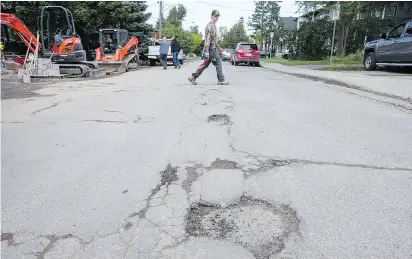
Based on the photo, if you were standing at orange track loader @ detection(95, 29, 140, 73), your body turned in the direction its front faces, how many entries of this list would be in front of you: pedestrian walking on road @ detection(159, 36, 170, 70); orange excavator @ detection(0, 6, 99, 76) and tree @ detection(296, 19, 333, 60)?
1

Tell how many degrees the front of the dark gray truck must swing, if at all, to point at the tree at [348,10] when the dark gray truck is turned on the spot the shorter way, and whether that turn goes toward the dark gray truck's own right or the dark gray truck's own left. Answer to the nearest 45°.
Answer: approximately 90° to the dark gray truck's own right

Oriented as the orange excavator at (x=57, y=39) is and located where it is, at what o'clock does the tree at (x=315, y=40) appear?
The tree is roughly at 5 o'clock from the orange excavator.

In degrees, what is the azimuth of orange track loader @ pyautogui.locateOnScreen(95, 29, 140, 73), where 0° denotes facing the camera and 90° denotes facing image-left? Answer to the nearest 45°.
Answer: approximately 45°

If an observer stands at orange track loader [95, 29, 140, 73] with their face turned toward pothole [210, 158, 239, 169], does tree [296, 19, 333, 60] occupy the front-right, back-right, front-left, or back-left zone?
back-left

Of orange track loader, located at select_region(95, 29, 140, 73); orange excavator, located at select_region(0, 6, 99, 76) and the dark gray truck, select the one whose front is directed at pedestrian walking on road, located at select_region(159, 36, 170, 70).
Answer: the dark gray truck

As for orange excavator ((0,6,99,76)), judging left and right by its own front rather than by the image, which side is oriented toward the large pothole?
left

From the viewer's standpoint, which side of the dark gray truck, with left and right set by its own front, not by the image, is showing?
left

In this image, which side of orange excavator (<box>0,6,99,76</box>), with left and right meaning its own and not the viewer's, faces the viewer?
left

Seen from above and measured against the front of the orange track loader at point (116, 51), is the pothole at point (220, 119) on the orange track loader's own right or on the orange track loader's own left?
on the orange track loader's own left

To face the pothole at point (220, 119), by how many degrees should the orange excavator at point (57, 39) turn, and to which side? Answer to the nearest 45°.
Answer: approximately 90° to its left

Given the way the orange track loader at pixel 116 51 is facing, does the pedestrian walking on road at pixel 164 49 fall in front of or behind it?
behind

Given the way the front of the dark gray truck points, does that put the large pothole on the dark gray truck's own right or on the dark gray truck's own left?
on the dark gray truck's own left

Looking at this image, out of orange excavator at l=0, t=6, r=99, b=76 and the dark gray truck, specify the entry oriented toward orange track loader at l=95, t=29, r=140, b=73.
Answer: the dark gray truck

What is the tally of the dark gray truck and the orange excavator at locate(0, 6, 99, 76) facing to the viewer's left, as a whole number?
2
